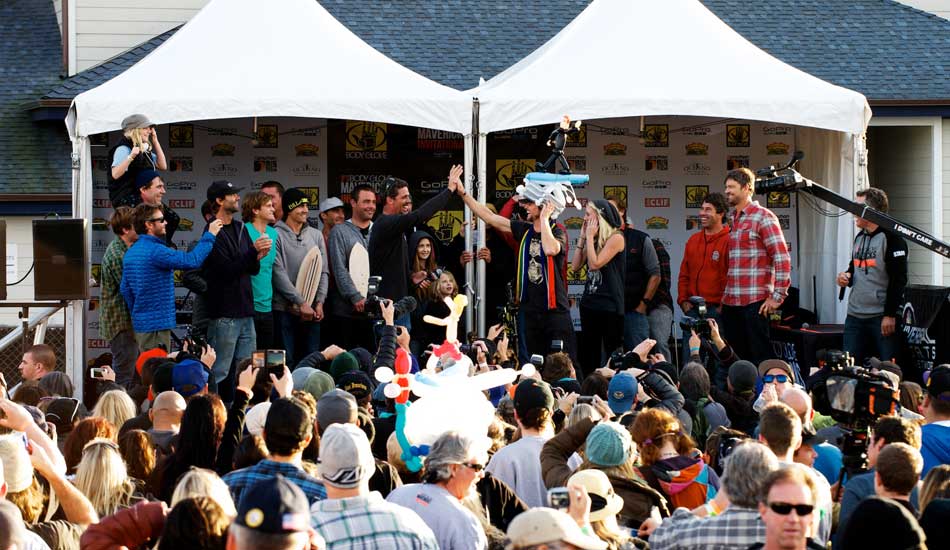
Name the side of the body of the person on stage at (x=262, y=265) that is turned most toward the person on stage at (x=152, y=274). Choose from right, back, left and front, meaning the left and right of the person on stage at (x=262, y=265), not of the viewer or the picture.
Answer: right

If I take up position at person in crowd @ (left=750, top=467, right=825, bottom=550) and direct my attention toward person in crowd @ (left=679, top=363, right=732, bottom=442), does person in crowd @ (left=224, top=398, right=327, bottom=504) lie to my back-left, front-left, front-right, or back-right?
front-left

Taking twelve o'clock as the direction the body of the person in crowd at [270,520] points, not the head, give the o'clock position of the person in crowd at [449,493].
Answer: the person in crowd at [449,493] is roughly at 1 o'clock from the person in crowd at [270,520].

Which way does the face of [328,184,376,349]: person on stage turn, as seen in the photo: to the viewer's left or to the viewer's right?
to the viewer's right

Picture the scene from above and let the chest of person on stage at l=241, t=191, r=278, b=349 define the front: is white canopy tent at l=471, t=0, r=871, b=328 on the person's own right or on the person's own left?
on the person's own left

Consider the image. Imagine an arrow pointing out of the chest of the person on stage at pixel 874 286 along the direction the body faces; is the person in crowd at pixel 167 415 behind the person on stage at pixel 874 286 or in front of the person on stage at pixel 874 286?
in front

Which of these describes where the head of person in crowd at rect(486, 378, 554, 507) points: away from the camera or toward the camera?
away from the camera

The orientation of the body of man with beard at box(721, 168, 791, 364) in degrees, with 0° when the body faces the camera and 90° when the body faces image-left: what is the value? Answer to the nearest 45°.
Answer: approximately 45°

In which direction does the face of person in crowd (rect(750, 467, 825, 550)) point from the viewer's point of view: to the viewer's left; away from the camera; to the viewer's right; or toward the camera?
toward the camera

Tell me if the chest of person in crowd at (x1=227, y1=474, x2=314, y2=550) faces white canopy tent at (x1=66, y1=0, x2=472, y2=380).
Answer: yes

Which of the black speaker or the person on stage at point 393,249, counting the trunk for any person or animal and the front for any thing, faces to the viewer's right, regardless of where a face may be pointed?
the person on stage

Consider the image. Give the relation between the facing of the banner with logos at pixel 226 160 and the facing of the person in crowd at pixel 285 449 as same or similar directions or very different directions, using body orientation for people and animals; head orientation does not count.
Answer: very different directions

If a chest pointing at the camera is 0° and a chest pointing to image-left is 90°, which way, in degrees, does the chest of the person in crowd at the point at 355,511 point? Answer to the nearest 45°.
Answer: approximately 180°

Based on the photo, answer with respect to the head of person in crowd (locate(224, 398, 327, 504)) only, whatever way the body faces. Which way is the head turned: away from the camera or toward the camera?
away from the camera

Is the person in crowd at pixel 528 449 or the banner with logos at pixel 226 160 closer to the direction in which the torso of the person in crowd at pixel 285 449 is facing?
the banner with logos

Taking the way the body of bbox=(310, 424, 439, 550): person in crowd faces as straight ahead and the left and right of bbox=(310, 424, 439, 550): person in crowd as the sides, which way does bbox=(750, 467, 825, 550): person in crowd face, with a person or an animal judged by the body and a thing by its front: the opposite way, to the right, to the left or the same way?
the opposite way

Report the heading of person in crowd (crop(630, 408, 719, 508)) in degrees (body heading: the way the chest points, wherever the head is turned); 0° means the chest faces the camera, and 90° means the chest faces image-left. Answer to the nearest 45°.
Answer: approximately 180°

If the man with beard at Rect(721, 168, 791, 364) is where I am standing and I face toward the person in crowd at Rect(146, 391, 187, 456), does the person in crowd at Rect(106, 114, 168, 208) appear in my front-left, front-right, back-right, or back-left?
front-right

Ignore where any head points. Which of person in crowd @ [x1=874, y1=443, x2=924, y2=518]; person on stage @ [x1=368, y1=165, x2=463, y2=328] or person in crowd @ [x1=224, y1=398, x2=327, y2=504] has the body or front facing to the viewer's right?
person on stage @ [x1=368, y1=165, x2=463, y2=328]

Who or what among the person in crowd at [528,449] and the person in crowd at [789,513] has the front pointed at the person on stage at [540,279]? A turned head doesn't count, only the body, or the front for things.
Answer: the person in crowd at [528,449]

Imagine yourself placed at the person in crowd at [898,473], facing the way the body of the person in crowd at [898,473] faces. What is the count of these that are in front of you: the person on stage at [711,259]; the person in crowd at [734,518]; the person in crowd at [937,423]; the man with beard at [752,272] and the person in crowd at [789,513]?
3

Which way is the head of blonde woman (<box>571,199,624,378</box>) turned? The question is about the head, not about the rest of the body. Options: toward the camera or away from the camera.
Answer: toward the camera
